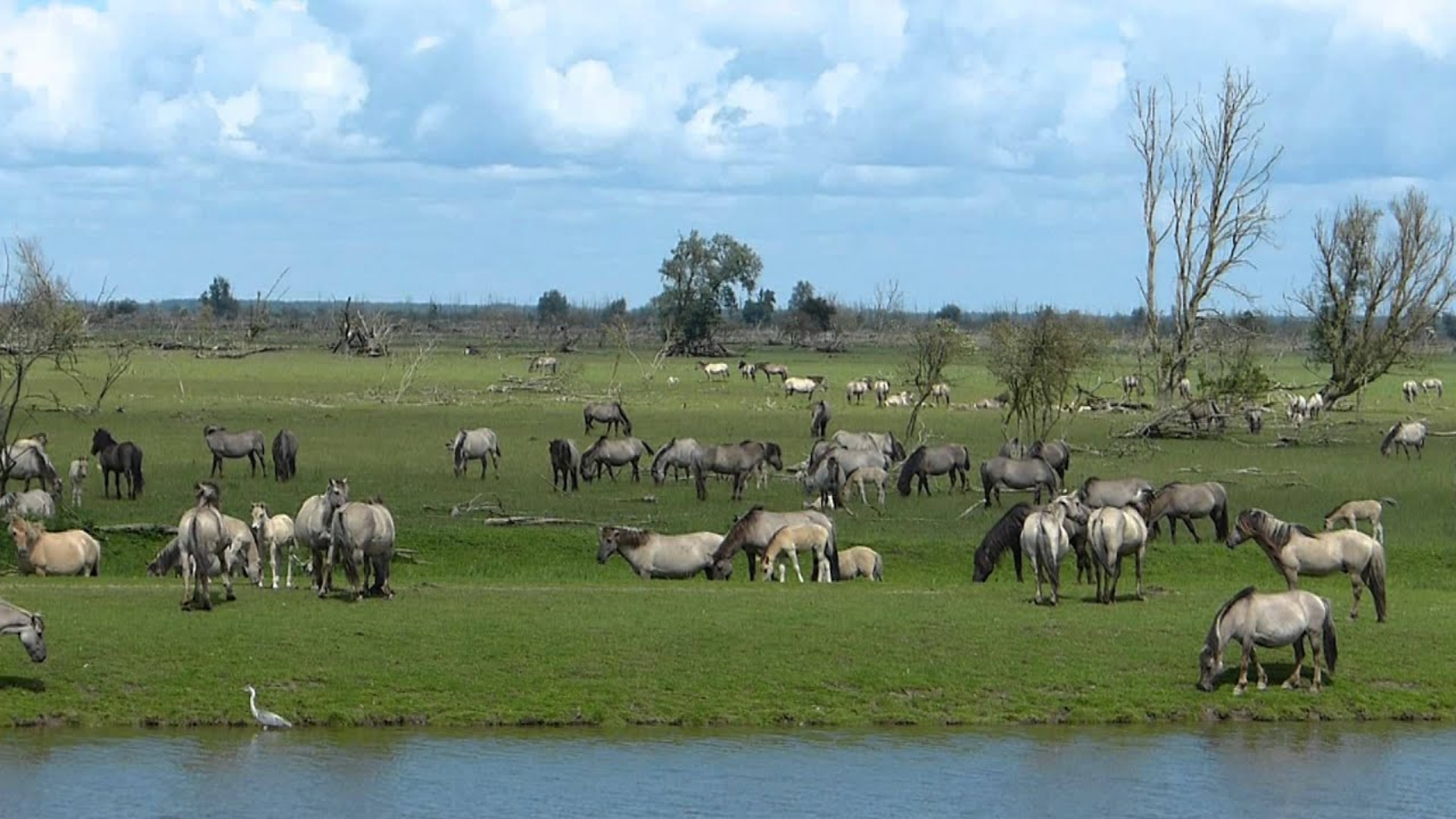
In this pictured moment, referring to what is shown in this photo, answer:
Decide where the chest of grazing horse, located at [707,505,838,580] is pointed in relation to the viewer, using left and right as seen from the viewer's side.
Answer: facing to the left of the viewer

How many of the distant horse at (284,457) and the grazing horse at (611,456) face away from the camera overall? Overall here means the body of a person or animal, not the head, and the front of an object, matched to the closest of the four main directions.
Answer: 1

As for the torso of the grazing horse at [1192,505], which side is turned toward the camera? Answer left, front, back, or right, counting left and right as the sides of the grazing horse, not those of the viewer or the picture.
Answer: left

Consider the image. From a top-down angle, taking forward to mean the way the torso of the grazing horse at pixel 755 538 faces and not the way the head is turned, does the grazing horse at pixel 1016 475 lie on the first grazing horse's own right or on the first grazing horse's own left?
on the first grazing horse's own right

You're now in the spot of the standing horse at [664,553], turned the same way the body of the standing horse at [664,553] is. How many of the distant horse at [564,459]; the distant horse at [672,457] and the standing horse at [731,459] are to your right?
3

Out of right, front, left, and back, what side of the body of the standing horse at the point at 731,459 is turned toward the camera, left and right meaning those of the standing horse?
right

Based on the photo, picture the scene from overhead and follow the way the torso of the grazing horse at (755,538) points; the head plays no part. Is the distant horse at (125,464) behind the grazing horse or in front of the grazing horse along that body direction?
in front

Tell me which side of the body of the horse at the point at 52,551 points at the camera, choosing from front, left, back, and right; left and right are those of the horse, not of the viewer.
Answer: left

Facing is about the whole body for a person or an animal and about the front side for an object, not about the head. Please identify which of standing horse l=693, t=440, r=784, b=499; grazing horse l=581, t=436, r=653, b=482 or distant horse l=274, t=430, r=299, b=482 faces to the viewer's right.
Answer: standing horse l=693, t=440, r=784, b=499

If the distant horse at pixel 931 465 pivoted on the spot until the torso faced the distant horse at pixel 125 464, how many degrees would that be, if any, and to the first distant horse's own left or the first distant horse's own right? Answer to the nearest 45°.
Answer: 0° — it already faces it

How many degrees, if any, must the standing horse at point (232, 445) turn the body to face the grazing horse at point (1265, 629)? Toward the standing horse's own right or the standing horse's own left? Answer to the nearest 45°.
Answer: approximately 90° to the standing horse's own left
